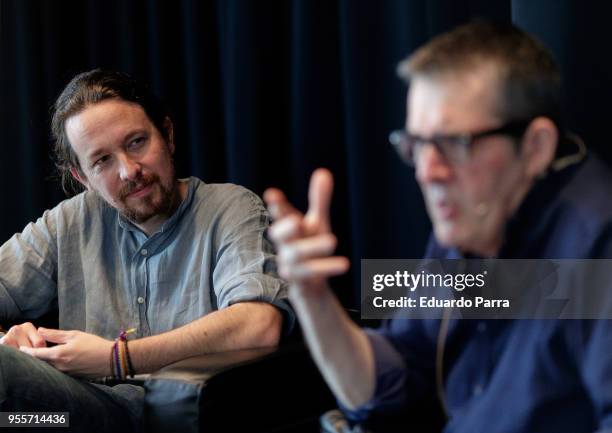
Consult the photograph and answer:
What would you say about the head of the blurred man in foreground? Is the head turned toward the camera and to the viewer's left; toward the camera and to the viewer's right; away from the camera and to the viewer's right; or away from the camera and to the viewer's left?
toward the camera and to the viewer's left

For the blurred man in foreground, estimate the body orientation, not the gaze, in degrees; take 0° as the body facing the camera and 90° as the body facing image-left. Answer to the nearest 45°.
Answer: approximately 45°
